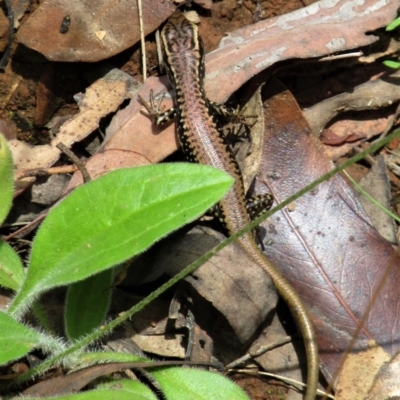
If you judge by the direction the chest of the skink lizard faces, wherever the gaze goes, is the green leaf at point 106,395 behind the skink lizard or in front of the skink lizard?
behind

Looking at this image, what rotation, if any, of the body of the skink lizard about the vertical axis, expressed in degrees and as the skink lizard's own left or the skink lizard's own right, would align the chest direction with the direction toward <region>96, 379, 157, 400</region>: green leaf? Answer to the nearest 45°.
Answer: approximately 180°

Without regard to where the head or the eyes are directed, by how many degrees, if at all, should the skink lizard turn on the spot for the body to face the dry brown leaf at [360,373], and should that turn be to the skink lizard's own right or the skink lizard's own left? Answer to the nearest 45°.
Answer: approximately 135° to the skink lizard's own right

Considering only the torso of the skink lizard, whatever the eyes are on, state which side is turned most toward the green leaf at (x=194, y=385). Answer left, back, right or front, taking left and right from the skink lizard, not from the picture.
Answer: back

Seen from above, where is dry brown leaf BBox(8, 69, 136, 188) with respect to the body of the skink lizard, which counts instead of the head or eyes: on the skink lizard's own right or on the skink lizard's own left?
on the skink lizard's own left

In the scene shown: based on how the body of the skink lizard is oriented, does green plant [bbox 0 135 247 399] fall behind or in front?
behind

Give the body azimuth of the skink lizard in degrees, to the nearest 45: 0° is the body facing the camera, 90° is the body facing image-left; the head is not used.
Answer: approximately 180°

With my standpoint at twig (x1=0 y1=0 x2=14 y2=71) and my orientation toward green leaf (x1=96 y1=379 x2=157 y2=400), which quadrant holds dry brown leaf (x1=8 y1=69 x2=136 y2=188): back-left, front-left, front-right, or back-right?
front-left

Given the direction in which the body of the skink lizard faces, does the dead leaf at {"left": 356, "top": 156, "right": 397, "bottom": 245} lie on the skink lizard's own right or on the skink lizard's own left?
on the skink lizard's own right
